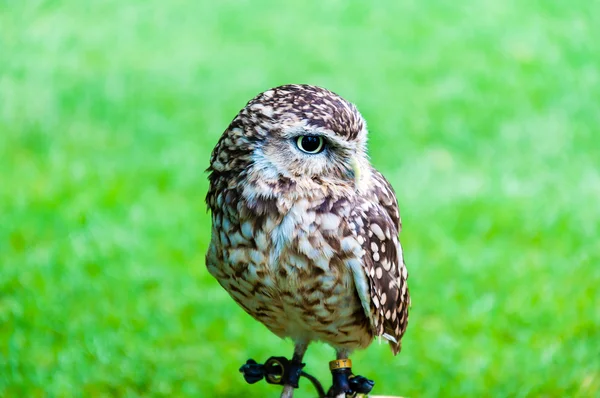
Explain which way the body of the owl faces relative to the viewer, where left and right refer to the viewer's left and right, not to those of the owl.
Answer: facing the viewer and to the left of the viewer
